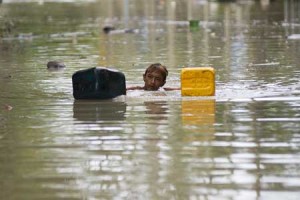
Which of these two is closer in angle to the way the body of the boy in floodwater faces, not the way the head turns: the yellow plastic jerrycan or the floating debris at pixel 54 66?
the yellow plastic jerrycan

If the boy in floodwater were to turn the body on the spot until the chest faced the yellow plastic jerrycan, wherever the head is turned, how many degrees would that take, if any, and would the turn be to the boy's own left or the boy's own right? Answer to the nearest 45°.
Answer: approximately 45° to the boy's own left

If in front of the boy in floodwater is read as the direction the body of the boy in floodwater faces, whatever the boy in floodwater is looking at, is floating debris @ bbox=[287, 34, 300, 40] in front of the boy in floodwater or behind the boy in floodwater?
behind

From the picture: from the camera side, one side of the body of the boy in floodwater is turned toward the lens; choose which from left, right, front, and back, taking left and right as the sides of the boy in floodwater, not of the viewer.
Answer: front

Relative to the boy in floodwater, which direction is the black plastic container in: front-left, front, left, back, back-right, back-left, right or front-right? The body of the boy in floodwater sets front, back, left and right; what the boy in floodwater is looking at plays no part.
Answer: front-right

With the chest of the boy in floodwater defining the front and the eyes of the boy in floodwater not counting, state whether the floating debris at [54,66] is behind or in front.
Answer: behind

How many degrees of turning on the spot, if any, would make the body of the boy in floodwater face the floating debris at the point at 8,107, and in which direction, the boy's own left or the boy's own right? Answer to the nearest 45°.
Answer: approximately 45° to the boy's own right
